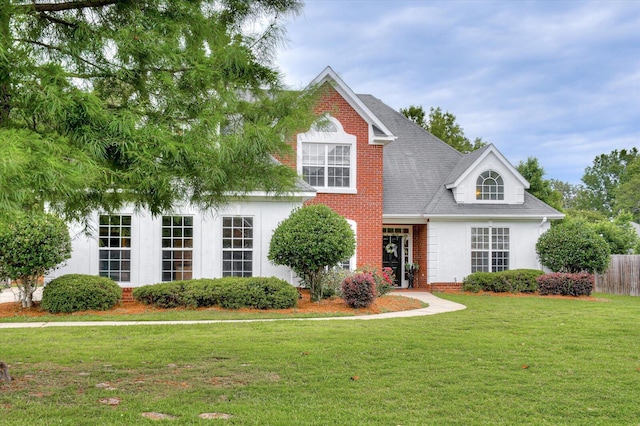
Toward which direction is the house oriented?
toward the camera

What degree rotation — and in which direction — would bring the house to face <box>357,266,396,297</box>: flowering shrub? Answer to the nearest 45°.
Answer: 0° — it already faces it

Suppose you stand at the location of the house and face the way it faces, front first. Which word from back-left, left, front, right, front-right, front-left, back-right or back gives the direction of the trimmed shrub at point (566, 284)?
left

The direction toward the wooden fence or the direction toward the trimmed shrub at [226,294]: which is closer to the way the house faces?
the trimmed shrub

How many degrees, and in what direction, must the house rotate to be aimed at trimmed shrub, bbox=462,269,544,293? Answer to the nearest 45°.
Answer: approximately 90° to its left

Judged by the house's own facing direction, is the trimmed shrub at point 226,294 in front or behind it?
in front

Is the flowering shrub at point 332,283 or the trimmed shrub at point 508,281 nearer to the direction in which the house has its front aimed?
the flowering shrub

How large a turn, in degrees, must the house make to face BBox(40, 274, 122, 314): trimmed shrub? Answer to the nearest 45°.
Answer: approximately 45° to its right

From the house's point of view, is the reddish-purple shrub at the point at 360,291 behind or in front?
in front

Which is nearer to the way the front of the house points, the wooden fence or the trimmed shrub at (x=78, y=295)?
the trimmed shrub
